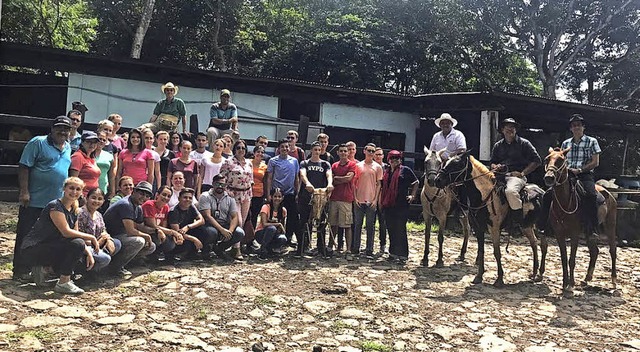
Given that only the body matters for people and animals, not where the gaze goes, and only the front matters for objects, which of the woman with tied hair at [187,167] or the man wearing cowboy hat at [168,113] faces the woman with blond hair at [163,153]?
the man wearing cowboy hat

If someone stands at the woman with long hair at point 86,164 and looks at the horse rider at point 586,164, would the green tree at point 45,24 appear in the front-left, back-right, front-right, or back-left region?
back-left

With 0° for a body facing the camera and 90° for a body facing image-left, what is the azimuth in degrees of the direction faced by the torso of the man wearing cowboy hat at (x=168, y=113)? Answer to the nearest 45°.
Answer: approximately 0°

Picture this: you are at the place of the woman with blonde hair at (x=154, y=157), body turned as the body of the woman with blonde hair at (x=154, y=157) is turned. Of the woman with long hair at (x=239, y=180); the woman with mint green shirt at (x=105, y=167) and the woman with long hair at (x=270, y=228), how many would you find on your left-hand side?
2

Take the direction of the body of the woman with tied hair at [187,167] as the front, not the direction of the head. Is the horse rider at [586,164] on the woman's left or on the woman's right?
on the woman's left

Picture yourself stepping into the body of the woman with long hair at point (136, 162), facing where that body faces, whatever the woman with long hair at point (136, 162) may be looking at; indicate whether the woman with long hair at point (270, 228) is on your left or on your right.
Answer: on your left

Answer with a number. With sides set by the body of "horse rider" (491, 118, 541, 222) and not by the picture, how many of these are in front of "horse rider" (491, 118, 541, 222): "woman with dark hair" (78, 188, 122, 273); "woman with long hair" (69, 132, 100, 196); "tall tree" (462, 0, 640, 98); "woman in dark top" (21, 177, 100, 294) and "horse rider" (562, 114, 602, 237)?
3

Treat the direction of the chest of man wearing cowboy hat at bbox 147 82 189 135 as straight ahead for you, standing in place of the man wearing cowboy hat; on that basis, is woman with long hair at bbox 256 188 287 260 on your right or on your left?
on your left

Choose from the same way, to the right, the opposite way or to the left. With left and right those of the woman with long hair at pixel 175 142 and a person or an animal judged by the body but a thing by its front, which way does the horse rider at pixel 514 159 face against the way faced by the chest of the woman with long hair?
to the right
